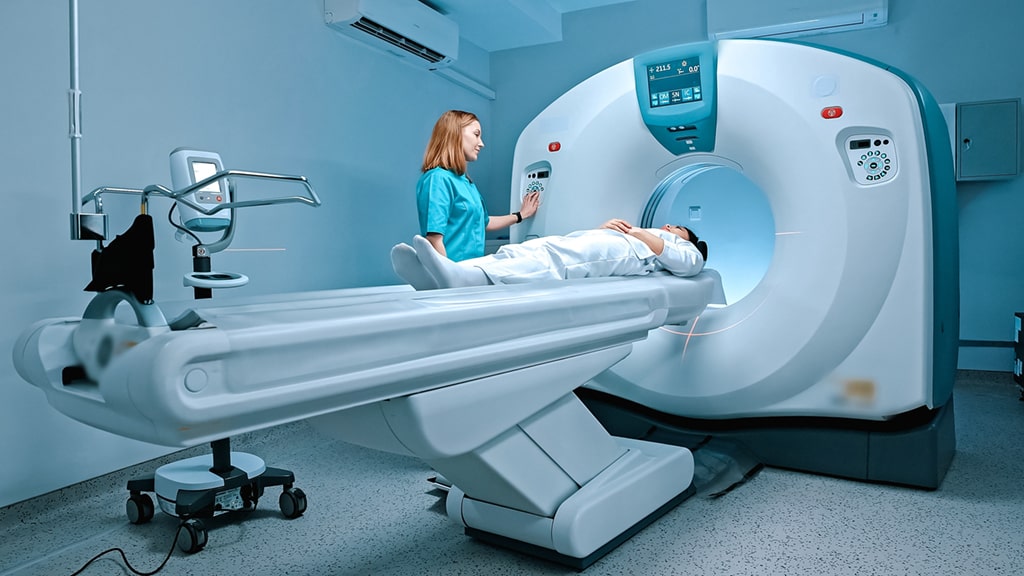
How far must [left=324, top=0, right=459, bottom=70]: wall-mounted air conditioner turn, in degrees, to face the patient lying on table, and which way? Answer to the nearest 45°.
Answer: approximately 45° to its right

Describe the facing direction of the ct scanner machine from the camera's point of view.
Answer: facing the viewer and to the left of the viewer

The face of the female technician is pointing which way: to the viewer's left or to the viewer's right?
to the viewer's right

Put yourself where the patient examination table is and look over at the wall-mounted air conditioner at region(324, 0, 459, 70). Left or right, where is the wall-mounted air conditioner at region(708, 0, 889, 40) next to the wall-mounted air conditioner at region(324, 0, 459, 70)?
right

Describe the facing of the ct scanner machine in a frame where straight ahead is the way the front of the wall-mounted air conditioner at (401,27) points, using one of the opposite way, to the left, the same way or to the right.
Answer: to the right

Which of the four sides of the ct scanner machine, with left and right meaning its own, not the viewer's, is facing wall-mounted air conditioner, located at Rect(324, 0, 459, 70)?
right

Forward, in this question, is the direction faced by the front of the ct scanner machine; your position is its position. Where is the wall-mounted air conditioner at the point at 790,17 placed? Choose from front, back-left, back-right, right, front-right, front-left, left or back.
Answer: back

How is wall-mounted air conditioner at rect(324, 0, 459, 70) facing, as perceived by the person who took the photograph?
facing the viewer and to the right of the viewer

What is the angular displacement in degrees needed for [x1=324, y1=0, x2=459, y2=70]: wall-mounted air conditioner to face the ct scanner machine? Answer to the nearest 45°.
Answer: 0° — it already faces it

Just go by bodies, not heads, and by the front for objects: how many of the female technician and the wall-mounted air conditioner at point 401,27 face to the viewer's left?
0

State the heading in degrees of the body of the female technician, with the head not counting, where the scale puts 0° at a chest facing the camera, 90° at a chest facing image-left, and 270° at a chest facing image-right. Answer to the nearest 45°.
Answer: approximately 270°
